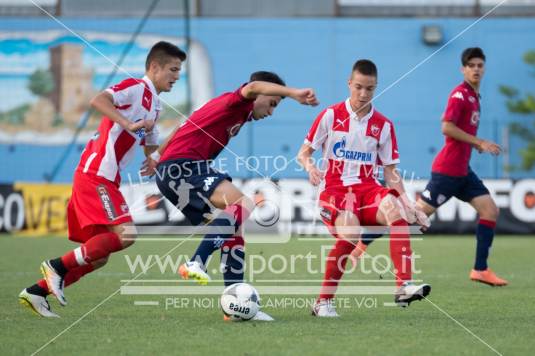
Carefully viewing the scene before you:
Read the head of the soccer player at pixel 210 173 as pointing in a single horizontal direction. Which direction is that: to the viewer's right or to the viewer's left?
to the viewer's right

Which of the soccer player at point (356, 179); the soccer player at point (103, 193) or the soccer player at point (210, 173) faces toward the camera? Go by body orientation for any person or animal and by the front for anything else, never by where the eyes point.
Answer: the soccer player at point (356, 179)

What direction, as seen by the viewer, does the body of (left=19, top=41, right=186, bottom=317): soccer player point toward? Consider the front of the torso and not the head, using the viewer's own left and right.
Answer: facing to the right of the viewer

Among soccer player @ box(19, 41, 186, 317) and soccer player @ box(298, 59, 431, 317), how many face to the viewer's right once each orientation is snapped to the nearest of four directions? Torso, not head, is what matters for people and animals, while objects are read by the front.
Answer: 1

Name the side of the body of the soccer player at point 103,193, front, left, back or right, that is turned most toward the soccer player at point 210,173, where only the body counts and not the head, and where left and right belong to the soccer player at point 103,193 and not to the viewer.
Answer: front

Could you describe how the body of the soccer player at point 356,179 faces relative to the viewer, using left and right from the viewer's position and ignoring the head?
facing the viewer

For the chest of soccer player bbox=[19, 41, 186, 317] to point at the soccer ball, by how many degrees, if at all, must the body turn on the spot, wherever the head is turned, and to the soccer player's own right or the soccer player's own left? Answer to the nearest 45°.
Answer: approximately 45° to the soccer player's own right

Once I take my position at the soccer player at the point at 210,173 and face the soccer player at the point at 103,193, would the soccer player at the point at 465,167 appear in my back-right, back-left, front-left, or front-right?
back-right

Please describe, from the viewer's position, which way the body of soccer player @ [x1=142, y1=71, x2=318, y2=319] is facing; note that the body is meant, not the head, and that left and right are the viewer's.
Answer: facing to the right of the viewer

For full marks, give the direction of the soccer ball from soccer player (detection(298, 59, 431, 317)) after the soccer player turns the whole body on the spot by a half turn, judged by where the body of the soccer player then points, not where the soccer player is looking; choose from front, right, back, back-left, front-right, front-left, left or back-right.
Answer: back-left
